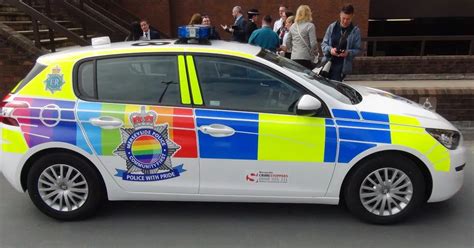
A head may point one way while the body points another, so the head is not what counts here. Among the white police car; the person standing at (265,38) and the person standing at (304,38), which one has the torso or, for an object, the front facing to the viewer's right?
the white police car

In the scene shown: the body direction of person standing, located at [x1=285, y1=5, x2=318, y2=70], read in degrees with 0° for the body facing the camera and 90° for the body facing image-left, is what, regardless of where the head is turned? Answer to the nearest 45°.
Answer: approximately 180°

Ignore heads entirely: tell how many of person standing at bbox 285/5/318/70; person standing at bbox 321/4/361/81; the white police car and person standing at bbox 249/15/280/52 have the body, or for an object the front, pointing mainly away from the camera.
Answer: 2

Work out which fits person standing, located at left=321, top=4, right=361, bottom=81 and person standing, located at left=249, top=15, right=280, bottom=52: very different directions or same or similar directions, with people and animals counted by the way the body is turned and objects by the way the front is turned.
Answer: very different directions

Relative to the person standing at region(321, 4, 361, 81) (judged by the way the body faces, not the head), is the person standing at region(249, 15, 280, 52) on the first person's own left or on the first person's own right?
on the first person's own right

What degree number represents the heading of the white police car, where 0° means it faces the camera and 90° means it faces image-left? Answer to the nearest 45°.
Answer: approximately 270°

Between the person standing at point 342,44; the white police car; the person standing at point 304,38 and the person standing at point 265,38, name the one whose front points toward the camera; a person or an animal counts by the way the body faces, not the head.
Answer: the person standing at point 342,44

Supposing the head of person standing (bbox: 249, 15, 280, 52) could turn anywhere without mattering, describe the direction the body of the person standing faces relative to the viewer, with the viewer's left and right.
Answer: facing away from the viewer

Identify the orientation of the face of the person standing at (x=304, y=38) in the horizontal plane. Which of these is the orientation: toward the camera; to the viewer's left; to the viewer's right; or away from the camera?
away from the camera

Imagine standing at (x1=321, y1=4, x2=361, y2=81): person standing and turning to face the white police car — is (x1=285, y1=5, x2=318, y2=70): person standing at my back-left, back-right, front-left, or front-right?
back-right

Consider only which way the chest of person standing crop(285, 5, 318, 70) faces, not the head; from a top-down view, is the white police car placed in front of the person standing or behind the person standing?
behind
